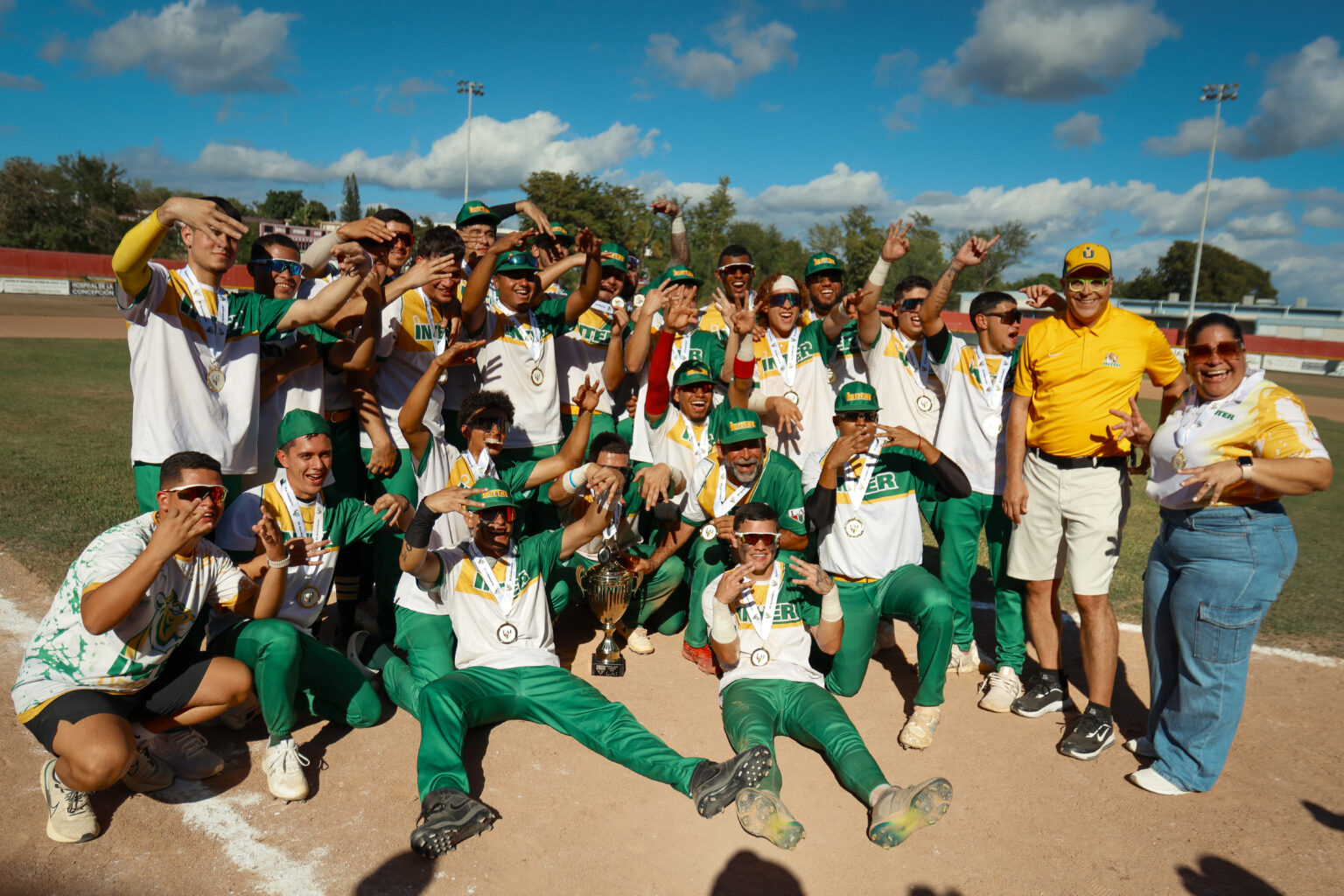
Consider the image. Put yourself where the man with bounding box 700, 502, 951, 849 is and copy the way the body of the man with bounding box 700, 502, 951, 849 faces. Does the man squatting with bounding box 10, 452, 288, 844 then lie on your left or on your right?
on your right

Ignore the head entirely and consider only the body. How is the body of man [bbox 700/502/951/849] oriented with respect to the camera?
toward the camera

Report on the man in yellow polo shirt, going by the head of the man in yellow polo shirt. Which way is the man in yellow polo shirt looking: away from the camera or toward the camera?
toward the camera

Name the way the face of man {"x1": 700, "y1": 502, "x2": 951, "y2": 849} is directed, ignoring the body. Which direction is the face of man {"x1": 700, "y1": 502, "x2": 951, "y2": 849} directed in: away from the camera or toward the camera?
toward the camera

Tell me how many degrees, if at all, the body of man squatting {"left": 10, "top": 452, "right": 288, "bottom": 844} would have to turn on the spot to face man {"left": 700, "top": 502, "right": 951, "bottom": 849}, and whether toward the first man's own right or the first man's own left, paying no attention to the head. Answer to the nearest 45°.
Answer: approximately 45° to the first man's own left

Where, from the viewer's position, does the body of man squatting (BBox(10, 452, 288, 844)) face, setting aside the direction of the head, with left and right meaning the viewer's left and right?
facing the viewer and to the right of the viewer

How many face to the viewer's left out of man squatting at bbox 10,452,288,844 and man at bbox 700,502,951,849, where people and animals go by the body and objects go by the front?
0
